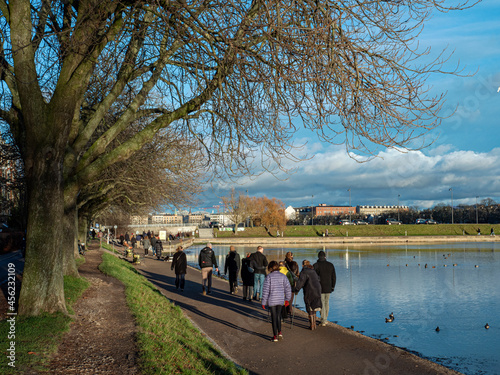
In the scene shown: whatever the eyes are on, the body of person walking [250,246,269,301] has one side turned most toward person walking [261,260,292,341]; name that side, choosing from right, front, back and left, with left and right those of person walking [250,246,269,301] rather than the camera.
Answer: back

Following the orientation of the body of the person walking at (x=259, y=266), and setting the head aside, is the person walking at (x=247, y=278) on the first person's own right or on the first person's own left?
on the first person's own left

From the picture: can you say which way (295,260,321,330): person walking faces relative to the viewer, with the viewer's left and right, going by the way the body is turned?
facing away from the viewer and to the left of the viewer

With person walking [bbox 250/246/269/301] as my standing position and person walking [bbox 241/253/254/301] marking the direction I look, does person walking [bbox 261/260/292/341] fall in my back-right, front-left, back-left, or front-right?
back-left

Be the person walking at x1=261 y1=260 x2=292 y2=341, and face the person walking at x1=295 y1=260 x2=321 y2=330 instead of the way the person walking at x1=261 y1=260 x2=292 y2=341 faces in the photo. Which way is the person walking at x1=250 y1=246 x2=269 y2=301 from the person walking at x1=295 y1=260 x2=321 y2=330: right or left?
left

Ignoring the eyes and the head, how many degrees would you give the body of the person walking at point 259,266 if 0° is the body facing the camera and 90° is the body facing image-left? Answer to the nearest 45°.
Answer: approximately 180°
